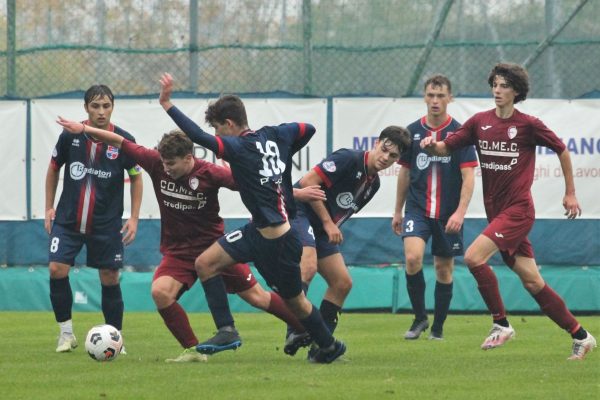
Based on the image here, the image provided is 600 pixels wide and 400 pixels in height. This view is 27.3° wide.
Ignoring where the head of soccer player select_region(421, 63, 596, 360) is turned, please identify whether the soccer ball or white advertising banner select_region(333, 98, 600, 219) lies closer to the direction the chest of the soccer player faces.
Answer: the soccer ball

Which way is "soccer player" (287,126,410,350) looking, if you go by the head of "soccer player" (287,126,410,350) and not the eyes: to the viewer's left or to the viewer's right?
to the viewer's left

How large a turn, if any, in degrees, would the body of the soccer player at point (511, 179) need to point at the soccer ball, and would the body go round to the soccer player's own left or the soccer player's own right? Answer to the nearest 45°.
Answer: approximately 45° to the soccer player's own right

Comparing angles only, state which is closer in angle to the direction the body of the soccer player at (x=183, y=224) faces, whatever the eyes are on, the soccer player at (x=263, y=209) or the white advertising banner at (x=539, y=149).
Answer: the soccer player

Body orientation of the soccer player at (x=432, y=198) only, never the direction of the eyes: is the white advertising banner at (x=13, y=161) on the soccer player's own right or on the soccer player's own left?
on the soccer player's own right

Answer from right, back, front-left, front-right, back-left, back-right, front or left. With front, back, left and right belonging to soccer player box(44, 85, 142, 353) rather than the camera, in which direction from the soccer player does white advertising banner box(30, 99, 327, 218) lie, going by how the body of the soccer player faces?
back

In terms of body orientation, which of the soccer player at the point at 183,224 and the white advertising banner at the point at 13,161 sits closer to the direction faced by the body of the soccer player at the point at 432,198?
the soccer player
